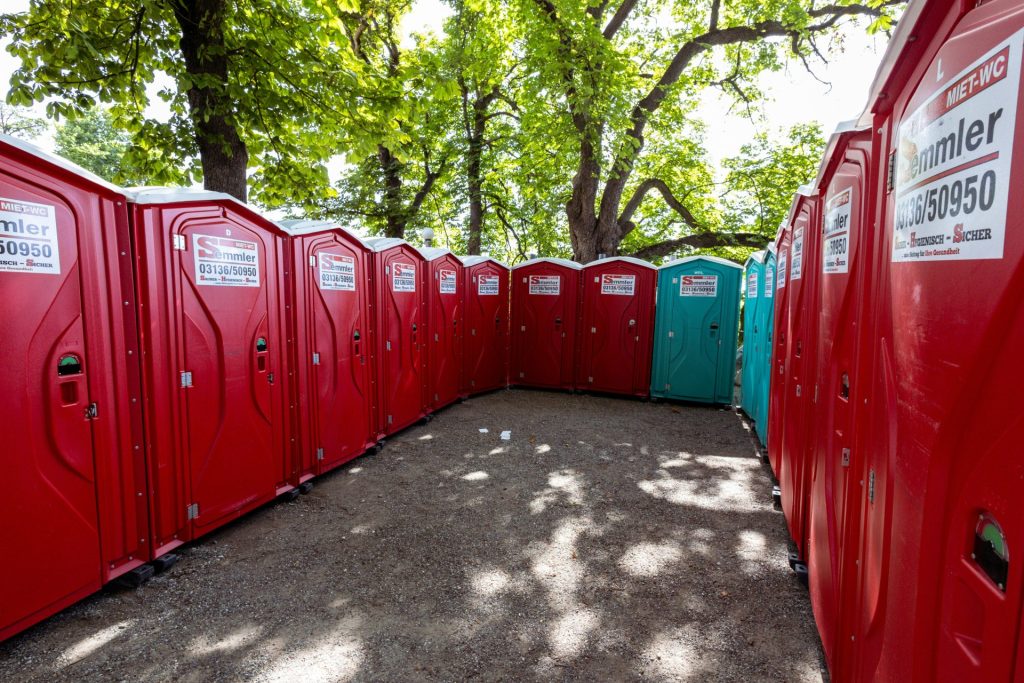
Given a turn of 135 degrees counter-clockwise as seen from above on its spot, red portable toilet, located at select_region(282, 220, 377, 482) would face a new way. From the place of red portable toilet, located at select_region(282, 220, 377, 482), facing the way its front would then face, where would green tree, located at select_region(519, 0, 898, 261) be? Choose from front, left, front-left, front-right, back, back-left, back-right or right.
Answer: front-right

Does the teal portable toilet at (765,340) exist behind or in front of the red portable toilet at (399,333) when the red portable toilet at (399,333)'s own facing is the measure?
in front

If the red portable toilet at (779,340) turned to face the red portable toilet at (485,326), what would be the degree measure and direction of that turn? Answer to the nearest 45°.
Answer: approximately 45° to its right

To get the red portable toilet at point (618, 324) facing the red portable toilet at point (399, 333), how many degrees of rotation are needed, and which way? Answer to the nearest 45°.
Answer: approximately 45° to its right

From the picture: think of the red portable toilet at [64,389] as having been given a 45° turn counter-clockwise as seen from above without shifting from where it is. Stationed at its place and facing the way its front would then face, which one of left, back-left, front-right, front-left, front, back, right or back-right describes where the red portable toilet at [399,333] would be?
front-left

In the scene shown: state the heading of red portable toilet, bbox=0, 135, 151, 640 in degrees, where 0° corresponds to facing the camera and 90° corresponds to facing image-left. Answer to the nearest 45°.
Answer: approximately 315°

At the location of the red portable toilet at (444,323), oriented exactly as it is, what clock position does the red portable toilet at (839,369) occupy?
the red portable toilet at (839,369) is roughly at 1 o'clock from the red portable toilet at (444,323).

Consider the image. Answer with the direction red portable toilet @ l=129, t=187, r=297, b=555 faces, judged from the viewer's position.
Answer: facing the viewer and to the right of the viewer

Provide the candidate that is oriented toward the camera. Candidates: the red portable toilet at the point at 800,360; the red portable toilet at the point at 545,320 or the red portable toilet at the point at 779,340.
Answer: the red portable toilet at the point at 545,320

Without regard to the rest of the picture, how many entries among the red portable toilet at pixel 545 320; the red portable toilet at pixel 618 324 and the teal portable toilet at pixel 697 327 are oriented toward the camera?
3

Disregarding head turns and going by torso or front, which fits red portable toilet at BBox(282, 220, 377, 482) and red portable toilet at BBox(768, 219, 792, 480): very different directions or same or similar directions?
very different directions

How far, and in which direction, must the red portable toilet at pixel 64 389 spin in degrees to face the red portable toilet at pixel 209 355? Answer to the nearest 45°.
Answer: approximately 90° to its left

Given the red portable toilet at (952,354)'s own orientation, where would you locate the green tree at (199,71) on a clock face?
The green tree is roughly at 2 o'clock from the red portable toilet.

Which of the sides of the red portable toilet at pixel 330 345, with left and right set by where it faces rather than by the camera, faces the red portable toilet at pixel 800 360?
front
